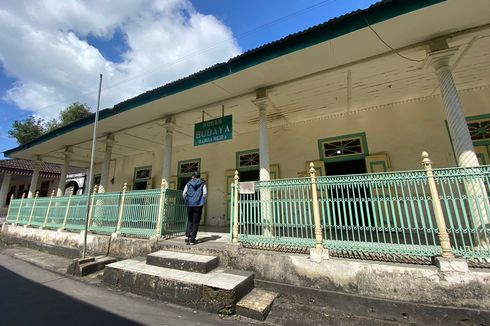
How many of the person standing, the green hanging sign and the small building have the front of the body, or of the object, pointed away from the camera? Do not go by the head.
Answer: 1

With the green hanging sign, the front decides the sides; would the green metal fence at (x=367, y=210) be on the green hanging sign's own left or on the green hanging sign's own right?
on the green hanging sign's own left

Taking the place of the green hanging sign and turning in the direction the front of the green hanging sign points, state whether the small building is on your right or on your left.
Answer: on your right

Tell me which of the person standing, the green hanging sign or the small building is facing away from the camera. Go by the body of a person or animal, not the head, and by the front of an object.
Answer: the person standing

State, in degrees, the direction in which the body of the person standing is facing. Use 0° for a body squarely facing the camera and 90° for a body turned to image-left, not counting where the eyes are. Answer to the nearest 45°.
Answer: approximately 180°

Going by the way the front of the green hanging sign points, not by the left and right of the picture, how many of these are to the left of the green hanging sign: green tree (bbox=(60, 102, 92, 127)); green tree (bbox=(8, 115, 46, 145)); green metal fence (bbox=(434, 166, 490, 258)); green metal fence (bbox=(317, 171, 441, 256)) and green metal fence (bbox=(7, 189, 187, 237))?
2

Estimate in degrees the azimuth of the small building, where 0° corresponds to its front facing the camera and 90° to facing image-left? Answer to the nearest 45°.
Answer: approximately 315°

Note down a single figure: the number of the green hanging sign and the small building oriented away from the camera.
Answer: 0

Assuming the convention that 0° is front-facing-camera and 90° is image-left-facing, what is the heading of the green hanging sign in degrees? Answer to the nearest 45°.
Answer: approximately 45°

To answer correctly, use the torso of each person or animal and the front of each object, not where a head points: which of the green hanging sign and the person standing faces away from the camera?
the person standing

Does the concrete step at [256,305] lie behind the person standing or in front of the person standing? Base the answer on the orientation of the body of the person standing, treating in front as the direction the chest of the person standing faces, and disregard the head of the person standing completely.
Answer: behind

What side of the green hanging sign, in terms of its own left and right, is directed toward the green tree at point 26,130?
right
